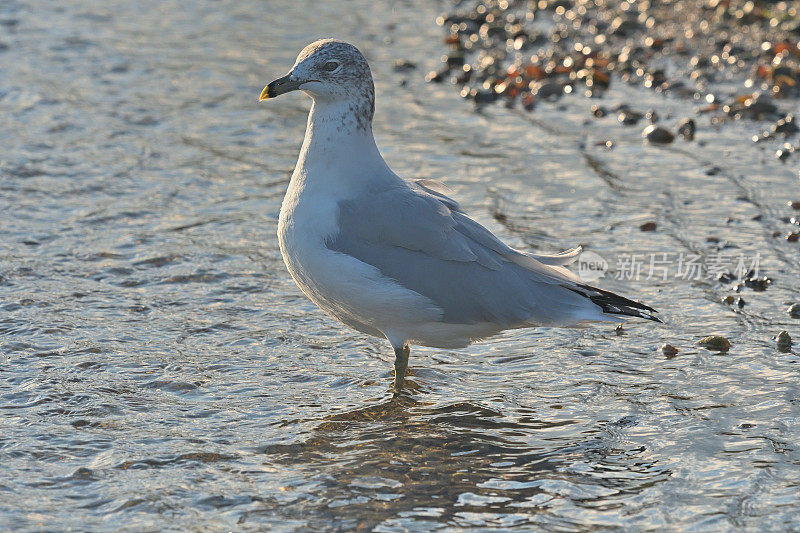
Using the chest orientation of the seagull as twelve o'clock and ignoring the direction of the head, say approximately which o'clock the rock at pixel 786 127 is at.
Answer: The rock is roughly at 4 o'clock from the seagull.

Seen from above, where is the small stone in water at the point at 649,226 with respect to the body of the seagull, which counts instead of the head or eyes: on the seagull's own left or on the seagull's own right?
on the seagull's own right

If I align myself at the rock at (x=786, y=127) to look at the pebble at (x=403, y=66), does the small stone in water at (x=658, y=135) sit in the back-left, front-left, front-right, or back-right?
front-left

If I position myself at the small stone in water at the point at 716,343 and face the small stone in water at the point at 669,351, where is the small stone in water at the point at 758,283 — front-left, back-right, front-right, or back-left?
back-right

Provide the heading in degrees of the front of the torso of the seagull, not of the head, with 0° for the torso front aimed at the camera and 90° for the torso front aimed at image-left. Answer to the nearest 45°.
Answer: approximately 90°

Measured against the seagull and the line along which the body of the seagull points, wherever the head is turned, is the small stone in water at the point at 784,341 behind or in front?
behind

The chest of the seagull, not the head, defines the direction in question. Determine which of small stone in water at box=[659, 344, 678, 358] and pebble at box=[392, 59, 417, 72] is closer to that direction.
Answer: the pebble

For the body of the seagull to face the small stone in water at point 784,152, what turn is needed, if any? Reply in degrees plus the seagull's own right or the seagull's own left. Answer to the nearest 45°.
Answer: approximately 135° to the seagull's own right

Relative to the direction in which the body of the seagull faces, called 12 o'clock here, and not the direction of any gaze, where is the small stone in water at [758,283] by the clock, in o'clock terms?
The small stone in water is roughly at 5 o'clock from the seagull.

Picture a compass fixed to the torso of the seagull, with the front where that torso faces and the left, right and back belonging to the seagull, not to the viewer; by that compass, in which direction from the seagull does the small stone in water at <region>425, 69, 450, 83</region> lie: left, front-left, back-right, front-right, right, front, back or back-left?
right

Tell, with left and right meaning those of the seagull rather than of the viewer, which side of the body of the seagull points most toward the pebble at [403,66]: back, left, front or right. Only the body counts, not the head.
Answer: right

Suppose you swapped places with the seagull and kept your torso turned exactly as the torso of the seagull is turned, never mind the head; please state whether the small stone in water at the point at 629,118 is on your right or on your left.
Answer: on your right
